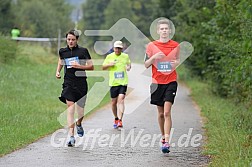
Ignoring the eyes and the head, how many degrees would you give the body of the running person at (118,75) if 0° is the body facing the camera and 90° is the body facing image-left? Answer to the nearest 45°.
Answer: approximately 0°

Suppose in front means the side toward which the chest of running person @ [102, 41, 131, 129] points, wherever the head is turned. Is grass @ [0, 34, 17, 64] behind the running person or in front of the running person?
behind
